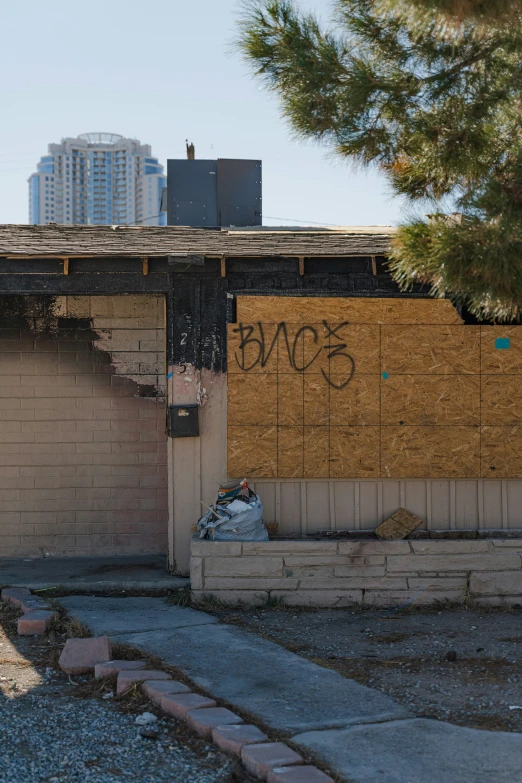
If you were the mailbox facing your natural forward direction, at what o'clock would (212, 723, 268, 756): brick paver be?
The brick paver is roughly at 12 o'clock from the mailbox.

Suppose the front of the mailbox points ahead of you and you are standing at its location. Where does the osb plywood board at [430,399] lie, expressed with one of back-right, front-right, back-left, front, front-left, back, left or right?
left

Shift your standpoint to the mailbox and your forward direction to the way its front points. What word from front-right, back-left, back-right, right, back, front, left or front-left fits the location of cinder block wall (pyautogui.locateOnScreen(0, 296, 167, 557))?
back-right

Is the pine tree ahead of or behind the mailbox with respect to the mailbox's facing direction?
ahead

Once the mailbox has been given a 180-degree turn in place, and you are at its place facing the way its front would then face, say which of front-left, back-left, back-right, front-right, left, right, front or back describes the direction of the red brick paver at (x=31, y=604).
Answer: back-left

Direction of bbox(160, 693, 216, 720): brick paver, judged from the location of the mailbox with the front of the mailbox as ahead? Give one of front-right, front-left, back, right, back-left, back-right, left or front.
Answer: front

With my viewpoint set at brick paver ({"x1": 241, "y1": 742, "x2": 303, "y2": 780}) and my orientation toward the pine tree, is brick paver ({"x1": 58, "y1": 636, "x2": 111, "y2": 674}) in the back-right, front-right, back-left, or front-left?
front-left

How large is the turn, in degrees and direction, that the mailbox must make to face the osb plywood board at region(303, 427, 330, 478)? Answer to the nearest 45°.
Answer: approximately 90° to its left

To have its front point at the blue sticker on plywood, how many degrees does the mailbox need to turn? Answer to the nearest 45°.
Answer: approximately 90° to its left

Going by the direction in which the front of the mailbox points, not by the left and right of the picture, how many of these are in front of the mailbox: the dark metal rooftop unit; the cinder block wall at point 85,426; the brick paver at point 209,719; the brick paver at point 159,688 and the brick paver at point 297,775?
3

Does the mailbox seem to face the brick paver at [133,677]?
yes

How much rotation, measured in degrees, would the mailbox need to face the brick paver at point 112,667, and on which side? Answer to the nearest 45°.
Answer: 0° — it already faces it

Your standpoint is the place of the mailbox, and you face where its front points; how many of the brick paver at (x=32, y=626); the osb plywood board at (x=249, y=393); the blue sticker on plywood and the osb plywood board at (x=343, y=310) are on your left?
3

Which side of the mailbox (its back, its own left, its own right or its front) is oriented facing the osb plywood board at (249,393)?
left

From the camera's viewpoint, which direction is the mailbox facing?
toward the camera
